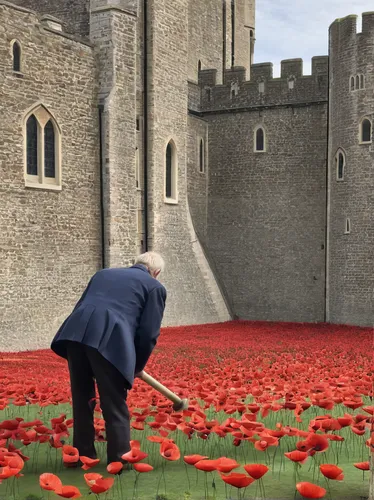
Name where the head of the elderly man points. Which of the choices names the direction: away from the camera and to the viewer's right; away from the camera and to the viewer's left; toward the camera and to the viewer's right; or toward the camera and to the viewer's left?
away from the camera and to the viewer's right

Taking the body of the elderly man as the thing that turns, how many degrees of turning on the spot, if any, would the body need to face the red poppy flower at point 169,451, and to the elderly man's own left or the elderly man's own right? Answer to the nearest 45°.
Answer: approximately 135° to the elderly man's own right

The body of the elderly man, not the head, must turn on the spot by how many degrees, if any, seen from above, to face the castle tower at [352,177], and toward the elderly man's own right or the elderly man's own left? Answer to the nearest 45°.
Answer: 0° — they already face it

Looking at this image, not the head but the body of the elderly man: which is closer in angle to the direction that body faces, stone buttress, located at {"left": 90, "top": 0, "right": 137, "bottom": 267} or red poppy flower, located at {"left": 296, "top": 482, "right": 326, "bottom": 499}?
the stone buttress

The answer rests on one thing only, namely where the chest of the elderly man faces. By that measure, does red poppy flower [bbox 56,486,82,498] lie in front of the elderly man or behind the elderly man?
behind

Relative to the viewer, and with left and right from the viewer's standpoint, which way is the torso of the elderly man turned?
facing away from the viewer and to the right of the viewer

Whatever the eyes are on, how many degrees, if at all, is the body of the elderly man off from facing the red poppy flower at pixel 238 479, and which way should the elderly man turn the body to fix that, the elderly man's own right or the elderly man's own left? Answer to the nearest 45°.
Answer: approximately 135° to the elderly man's own right

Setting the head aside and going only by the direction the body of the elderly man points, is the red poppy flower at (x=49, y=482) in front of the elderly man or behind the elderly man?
behind

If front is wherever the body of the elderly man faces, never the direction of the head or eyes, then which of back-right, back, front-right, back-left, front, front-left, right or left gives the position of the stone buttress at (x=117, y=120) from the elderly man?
front-left
